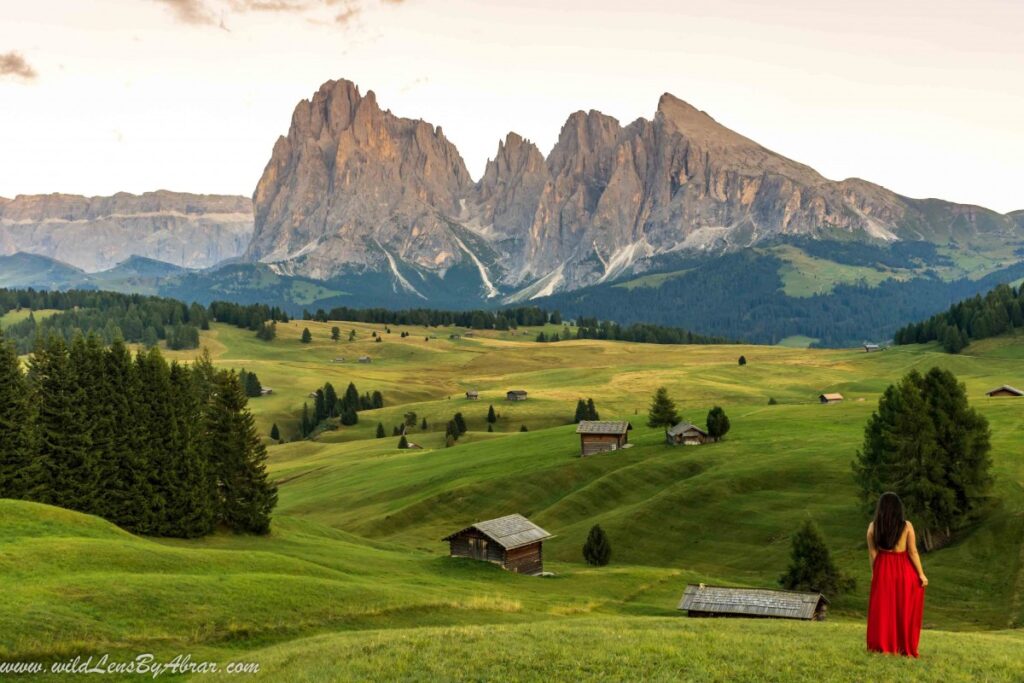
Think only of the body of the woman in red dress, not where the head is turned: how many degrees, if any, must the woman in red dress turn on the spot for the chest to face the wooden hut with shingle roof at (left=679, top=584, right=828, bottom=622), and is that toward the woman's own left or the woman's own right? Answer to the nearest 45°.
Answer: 0° — they already face it

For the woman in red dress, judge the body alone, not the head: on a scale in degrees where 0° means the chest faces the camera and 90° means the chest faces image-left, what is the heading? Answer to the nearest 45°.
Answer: approximately 180°
